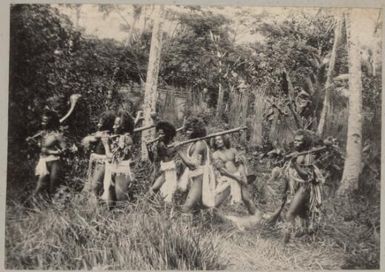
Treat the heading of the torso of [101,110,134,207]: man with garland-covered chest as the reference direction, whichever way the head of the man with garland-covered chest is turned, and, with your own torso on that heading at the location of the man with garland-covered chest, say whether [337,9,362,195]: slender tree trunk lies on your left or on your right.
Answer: on your left

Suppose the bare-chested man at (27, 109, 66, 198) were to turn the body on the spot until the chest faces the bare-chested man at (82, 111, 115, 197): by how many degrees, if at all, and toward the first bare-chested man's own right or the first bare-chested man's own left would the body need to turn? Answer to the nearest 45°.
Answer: approximately 135° to the first bare-chested man's own left

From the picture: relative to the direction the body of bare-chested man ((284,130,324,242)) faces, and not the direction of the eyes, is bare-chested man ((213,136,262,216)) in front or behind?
in front

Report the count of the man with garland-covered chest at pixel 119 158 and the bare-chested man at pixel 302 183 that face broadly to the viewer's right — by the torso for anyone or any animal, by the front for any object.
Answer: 0

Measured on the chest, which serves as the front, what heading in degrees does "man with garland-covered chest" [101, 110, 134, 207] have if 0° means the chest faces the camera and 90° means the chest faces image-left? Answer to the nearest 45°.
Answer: approximately 45°

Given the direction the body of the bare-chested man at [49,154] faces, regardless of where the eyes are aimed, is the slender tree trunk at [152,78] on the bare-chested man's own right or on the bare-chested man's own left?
on the bare-chested man's own left

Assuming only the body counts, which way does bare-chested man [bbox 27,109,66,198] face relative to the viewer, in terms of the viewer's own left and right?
facing the viewer and to the left of the viewer

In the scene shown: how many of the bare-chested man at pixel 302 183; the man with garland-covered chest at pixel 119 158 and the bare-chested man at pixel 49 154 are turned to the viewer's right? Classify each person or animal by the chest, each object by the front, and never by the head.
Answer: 0

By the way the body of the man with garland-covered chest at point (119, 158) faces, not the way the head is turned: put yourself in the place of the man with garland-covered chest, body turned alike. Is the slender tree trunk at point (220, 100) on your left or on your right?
on your left
